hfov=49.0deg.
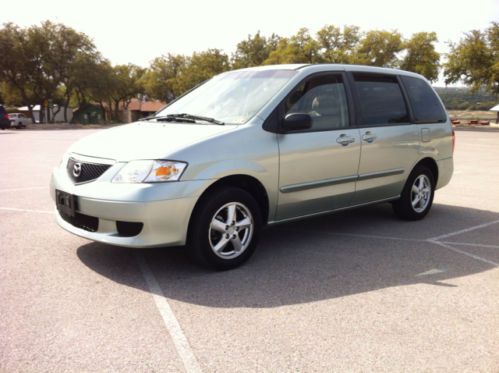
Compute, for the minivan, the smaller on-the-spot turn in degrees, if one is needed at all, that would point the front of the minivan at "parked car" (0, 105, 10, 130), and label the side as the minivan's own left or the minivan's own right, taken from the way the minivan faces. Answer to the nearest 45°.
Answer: approximately 90° to the minivan's own right

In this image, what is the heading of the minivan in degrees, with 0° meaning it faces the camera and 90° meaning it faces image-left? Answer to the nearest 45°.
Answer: approximately 45°

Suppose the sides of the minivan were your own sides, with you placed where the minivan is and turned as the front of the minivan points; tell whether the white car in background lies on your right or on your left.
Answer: on your right
